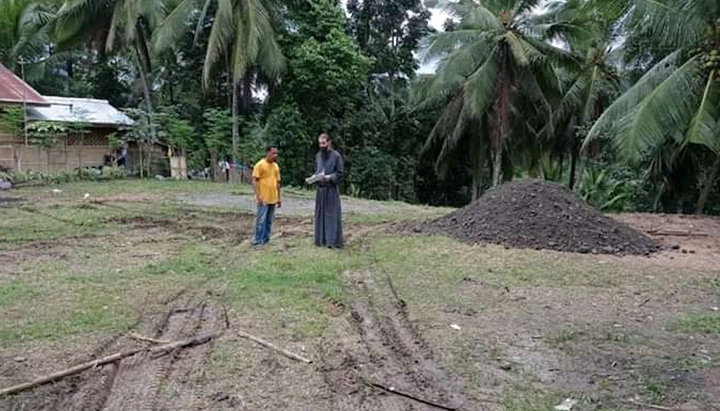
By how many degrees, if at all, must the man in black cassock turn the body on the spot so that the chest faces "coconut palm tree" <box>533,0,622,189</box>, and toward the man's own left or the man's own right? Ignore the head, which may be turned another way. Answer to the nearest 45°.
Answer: approximately 180°

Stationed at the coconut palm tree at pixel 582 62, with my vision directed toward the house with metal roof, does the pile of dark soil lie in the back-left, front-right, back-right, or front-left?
front-left

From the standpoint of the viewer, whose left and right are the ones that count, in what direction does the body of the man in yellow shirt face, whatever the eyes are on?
facing the viewer and to the right of the viewer

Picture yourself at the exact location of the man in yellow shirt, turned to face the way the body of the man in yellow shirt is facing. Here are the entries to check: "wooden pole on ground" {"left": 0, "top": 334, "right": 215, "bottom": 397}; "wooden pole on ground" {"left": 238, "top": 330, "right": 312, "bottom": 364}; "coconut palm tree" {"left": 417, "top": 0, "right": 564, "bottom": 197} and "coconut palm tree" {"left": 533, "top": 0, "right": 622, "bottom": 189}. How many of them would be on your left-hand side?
2

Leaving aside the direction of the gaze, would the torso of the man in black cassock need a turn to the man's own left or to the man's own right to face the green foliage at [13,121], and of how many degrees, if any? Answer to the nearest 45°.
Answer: approximately 90° to the man's own right

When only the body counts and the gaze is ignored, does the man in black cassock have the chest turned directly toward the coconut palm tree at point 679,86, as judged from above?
no

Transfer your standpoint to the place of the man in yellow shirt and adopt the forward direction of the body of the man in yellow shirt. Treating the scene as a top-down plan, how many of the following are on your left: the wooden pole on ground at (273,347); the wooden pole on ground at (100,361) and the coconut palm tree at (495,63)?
1

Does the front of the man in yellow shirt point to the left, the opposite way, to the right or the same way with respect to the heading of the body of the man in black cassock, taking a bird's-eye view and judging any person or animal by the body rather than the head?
to the left

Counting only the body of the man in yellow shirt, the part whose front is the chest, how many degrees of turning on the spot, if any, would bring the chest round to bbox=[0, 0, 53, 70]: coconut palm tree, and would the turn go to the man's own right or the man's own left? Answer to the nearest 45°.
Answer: approximately 180°

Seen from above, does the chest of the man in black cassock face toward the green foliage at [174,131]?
no

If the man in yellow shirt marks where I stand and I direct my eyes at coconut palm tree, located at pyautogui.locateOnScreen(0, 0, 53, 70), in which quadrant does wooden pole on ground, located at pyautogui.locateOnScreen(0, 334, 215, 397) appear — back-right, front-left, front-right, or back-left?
back-left

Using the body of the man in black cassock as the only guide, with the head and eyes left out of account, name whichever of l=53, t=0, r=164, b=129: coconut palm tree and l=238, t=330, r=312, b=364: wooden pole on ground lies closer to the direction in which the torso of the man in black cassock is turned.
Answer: the wooden pole on ground

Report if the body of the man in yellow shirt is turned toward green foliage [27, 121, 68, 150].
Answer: no

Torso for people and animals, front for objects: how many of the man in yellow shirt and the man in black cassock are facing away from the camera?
0

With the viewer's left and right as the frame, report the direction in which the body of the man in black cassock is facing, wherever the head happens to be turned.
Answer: facing the viewer and to the left of the viewer

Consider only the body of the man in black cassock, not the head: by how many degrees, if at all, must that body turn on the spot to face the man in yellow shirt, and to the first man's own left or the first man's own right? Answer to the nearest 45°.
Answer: approximately 45° to the first man's own right

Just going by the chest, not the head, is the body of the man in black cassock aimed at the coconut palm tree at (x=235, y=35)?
no

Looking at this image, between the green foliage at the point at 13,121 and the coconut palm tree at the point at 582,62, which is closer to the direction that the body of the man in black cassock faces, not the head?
the green foliage
